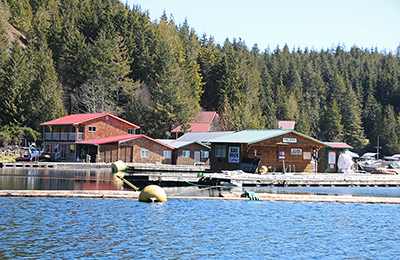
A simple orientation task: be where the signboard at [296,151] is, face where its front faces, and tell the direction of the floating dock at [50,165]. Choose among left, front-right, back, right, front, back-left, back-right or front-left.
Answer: right

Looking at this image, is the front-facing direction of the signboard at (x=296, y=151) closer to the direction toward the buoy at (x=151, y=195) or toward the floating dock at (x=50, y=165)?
the buoy

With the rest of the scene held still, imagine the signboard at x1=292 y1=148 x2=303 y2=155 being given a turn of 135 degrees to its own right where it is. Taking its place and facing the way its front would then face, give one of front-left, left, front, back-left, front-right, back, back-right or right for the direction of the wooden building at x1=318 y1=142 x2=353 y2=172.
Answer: right

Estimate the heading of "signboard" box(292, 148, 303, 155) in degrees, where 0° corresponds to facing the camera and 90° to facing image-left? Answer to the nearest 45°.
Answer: approximately 0°

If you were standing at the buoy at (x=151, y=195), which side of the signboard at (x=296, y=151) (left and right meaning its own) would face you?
front

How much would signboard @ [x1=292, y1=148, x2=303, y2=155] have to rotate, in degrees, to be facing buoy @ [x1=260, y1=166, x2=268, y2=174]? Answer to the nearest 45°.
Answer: approximately 45° to its right

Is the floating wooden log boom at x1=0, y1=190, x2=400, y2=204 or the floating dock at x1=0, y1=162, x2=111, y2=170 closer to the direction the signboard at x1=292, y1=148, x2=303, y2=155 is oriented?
the floating wooden log boom

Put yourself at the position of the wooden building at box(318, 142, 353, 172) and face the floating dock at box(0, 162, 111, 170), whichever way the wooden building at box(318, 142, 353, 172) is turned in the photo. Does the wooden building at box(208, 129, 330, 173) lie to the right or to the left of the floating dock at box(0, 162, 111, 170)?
left

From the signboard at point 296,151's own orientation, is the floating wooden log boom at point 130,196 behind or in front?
in front
